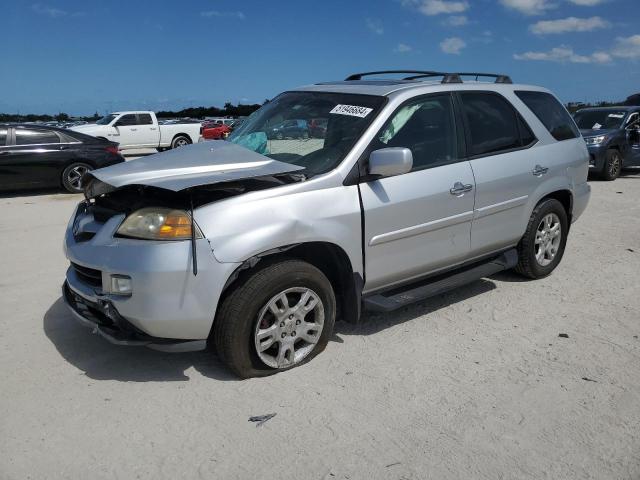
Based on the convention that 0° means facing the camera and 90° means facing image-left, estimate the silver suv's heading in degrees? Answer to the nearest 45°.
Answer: approximately 45°

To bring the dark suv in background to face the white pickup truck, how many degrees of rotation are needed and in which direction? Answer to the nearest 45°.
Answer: approximately 45° to its right

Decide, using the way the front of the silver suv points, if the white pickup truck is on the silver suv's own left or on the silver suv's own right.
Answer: on the silver suv's own right

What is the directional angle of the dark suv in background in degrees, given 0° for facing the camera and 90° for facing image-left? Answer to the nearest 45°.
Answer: approximately 45°
